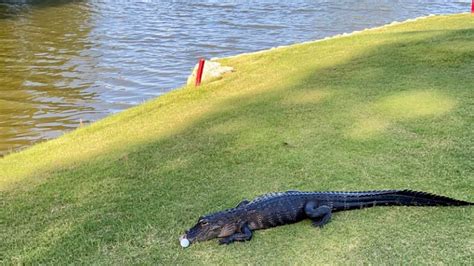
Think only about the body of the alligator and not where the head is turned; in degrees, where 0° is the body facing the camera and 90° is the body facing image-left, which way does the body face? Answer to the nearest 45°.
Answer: approximately 45°

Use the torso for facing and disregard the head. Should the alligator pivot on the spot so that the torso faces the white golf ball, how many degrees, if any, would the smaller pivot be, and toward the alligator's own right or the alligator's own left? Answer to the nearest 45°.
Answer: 0° — it already faces it
